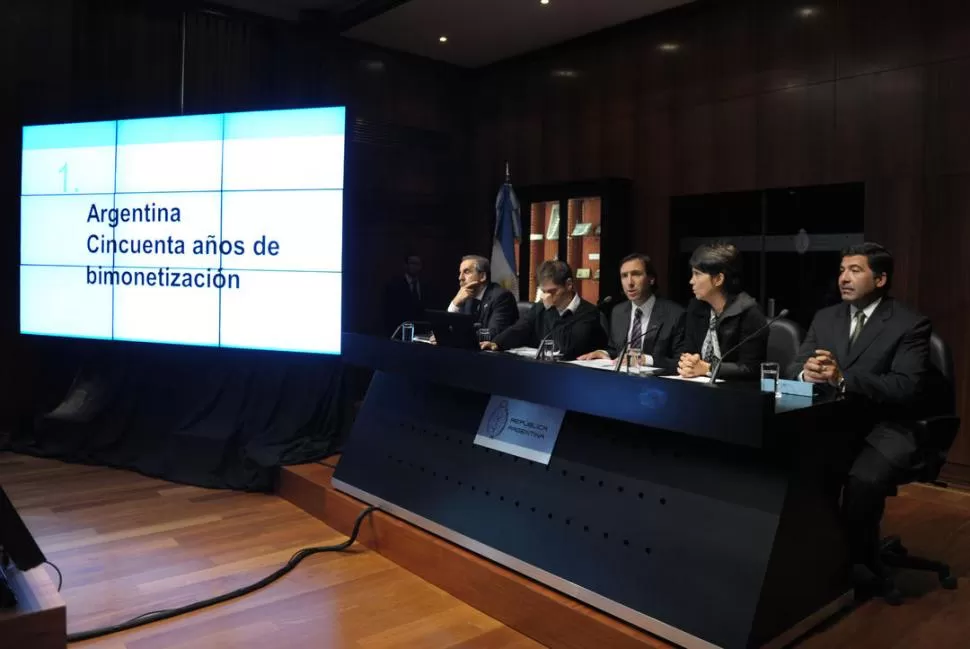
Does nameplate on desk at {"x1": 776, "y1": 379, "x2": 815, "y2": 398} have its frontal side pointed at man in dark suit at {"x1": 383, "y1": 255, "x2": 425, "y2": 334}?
no

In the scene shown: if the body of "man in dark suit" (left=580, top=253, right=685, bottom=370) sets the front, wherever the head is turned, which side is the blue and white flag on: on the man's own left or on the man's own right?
on the man's own right

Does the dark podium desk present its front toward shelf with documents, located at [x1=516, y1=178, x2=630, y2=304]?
no

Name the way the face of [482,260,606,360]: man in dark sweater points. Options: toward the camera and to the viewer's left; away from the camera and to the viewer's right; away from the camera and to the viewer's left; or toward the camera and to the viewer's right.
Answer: toward the camera and to the viewer's left

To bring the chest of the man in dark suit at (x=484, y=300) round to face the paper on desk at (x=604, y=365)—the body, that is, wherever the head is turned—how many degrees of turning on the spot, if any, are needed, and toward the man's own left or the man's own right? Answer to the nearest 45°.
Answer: approximately 45° to the man's own left

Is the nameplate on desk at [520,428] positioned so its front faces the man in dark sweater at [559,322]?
no

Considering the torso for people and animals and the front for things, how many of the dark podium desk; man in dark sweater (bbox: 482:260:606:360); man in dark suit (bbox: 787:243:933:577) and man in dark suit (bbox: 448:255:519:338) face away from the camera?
0

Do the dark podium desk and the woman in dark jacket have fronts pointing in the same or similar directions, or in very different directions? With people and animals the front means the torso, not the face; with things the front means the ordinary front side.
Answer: same or similar directions

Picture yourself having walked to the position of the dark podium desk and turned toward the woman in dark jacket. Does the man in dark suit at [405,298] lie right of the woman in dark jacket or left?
left

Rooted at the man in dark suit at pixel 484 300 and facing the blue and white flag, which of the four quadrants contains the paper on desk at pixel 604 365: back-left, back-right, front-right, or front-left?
back-right

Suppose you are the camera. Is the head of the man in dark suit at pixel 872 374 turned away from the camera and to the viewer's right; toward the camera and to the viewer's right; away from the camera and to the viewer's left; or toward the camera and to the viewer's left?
toward the camera and to the viewer's left

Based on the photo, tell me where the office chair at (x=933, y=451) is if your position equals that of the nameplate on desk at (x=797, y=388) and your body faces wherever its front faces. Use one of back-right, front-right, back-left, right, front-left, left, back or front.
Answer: back

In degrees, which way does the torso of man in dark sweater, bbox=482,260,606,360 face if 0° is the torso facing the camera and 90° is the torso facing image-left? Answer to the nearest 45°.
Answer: approximately 45°

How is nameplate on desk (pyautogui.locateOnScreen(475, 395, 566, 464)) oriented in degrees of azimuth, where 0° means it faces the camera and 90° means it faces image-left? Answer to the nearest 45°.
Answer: approximately 45°

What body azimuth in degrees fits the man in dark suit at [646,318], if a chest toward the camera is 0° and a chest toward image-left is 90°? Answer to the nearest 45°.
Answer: approximately 45°

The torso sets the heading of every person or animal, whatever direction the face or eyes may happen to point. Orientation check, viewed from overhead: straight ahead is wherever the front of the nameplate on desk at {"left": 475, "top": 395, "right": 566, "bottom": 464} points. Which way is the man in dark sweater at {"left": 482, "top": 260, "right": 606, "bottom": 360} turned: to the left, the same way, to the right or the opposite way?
the same way

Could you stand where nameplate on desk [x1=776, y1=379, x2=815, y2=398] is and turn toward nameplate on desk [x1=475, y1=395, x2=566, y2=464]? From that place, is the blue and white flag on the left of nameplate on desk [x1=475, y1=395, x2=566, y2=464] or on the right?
right

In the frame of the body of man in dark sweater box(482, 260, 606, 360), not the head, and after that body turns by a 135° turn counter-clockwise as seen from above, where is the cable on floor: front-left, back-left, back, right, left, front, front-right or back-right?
back-right

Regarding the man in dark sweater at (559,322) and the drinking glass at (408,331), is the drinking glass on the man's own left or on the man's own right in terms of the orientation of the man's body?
on the man's own right

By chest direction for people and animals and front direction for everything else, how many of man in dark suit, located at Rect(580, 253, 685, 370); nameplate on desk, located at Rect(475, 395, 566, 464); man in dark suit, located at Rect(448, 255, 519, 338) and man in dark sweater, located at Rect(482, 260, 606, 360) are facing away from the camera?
0

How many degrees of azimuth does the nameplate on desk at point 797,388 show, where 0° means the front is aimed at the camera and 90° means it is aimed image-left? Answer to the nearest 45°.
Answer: approximately 45°

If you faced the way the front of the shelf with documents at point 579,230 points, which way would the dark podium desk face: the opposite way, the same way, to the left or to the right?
the same way
